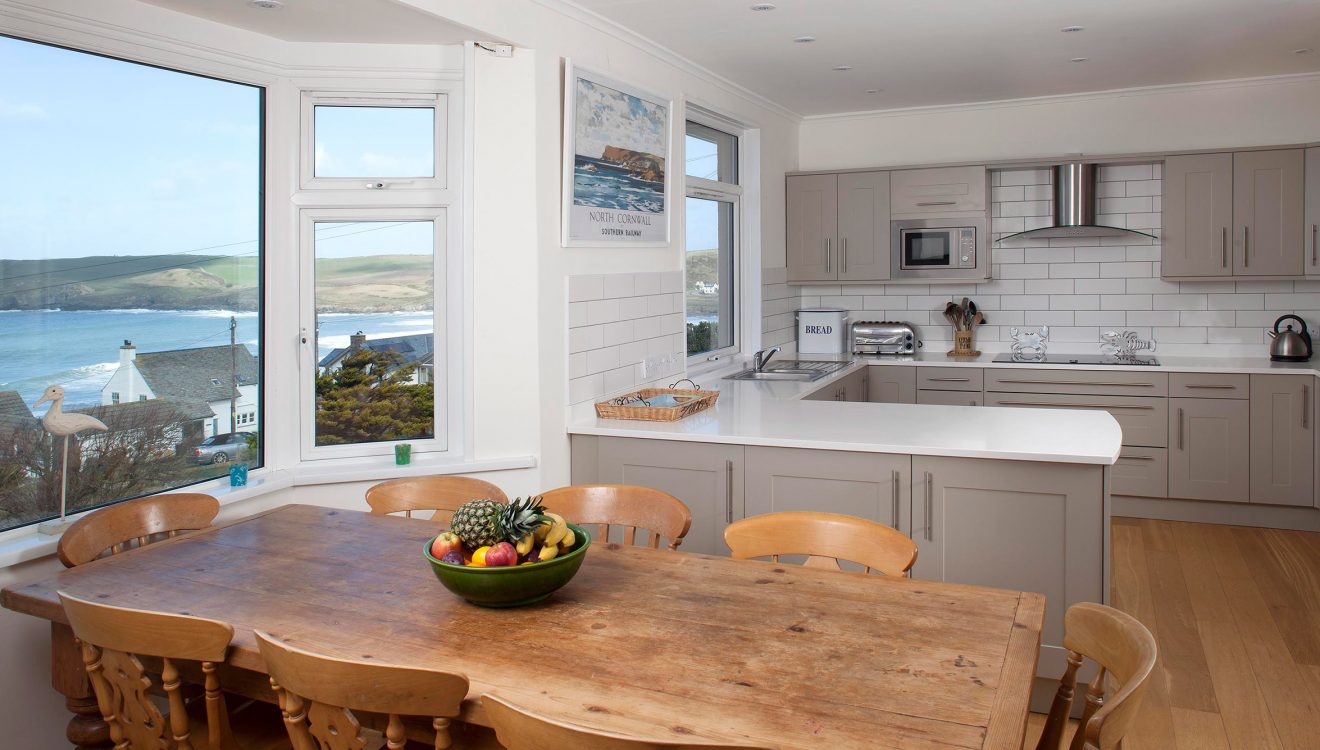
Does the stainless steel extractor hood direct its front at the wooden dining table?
yes

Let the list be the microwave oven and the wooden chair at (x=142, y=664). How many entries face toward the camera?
1

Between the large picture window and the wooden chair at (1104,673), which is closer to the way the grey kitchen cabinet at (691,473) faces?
the wooden chair

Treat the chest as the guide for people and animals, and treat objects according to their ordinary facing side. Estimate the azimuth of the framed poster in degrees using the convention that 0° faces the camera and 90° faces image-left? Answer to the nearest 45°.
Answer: approximately 315°

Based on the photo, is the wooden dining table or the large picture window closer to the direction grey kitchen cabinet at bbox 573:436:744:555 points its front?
the wooden dining table

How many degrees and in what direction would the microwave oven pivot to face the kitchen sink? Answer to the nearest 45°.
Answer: approximately 45° to its right

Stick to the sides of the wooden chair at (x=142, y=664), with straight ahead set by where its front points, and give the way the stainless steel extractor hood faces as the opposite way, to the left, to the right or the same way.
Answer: the opposite way

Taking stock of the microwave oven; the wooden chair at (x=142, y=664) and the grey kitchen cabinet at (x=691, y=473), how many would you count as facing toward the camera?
2

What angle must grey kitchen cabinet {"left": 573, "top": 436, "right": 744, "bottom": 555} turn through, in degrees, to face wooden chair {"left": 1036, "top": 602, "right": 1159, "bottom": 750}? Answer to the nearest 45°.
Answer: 0° — it already faces it

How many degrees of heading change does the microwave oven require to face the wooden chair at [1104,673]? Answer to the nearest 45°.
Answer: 0° — it already faces it
